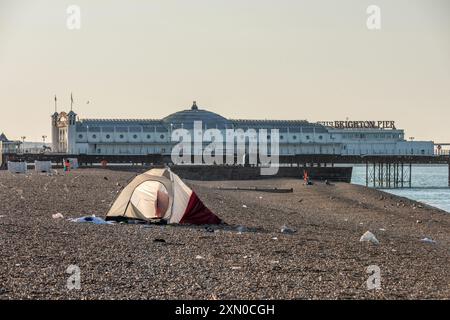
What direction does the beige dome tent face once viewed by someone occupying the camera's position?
facing the viewer and to the left of the viewer

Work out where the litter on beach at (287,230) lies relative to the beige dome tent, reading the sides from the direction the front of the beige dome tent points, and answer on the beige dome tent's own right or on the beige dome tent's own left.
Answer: on the beige dome tent's own left

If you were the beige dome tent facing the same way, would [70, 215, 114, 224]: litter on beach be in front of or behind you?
in front
